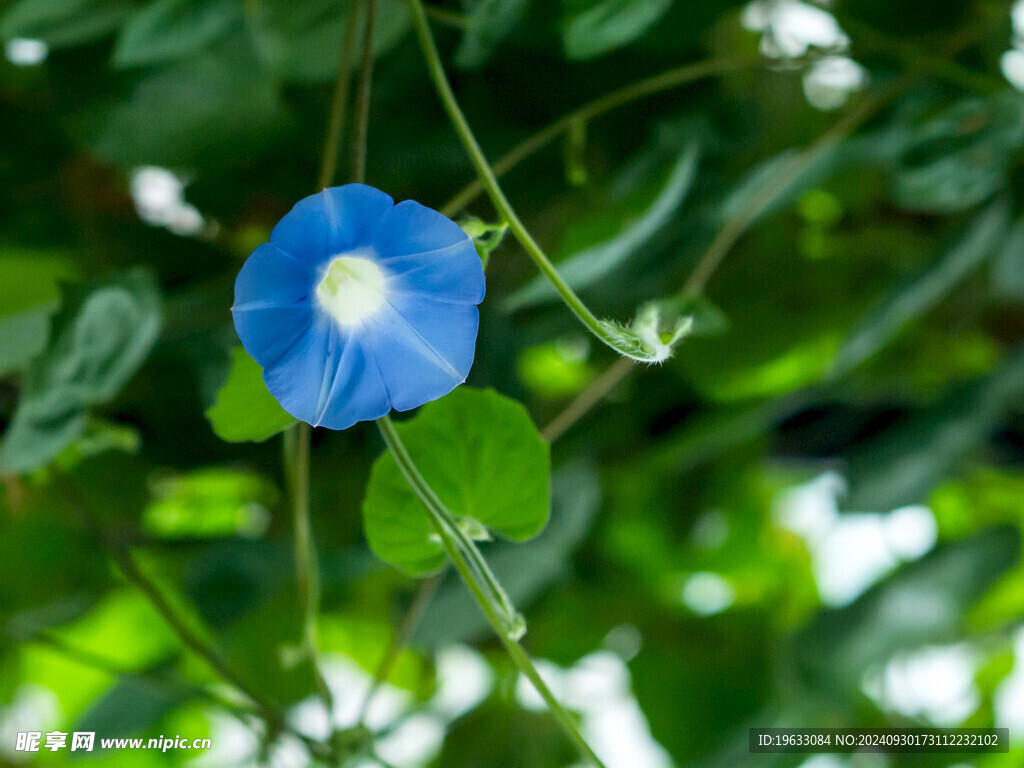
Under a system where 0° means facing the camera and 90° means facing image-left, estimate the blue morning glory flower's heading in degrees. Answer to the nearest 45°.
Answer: approximately 0°
